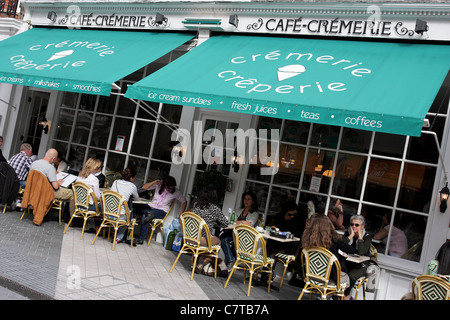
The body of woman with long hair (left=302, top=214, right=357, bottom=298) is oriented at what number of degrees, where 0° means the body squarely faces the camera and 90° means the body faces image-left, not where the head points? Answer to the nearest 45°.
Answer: approximately 225°

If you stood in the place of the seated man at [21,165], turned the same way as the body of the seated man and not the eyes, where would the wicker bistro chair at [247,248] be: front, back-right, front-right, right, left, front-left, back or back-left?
right

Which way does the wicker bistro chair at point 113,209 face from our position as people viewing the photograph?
facing away from the viewer and to the right of the viewer

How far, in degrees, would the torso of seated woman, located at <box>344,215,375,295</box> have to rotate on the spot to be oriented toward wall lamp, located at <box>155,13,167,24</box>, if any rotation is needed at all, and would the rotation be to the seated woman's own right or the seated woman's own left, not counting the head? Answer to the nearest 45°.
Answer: approximately 45° to the seated woman's own right

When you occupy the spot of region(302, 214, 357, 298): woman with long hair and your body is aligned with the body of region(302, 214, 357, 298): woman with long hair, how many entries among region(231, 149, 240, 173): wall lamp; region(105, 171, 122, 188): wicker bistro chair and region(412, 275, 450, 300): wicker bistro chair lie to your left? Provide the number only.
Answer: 2

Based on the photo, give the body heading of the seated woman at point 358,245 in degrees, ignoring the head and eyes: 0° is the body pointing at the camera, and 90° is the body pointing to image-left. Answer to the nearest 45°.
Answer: approximately 45°
